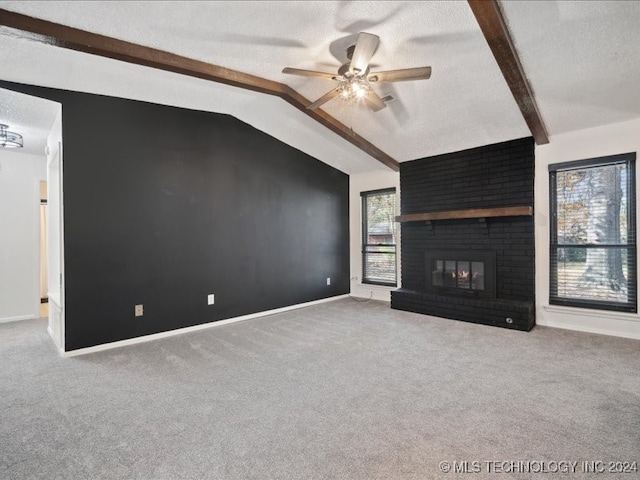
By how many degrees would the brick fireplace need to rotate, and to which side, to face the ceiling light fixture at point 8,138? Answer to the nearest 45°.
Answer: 0° — it already faces it

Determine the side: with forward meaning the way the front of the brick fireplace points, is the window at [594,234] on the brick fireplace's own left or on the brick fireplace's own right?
on the brick fireplace's own left

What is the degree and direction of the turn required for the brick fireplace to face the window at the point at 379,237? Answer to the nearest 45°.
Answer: approximately 90° to its right

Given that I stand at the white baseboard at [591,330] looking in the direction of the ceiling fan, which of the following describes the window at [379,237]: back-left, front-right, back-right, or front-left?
front-right

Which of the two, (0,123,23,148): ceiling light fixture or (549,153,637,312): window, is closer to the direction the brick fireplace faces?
the ceiling light fixture

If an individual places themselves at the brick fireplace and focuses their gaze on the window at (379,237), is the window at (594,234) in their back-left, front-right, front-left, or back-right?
back-right

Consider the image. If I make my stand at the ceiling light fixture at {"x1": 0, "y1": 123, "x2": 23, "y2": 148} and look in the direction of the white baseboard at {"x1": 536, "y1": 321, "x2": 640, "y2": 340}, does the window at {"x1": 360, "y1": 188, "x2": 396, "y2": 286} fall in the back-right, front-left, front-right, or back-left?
front-left

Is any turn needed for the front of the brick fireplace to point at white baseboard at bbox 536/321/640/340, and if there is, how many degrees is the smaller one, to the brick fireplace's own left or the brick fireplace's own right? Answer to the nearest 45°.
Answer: approximately 135° to the brick fireplace's own left

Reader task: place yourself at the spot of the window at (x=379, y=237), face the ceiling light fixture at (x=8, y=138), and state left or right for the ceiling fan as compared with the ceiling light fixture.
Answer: left

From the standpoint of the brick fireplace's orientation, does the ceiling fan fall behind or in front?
in front

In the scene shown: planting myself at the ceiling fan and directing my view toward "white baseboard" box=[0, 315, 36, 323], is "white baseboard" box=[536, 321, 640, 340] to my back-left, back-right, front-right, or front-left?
back-right

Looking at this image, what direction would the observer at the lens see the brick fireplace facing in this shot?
facing the viewer and to the left of the viewer

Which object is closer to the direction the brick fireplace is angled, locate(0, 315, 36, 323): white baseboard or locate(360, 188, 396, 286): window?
the white baseboard
